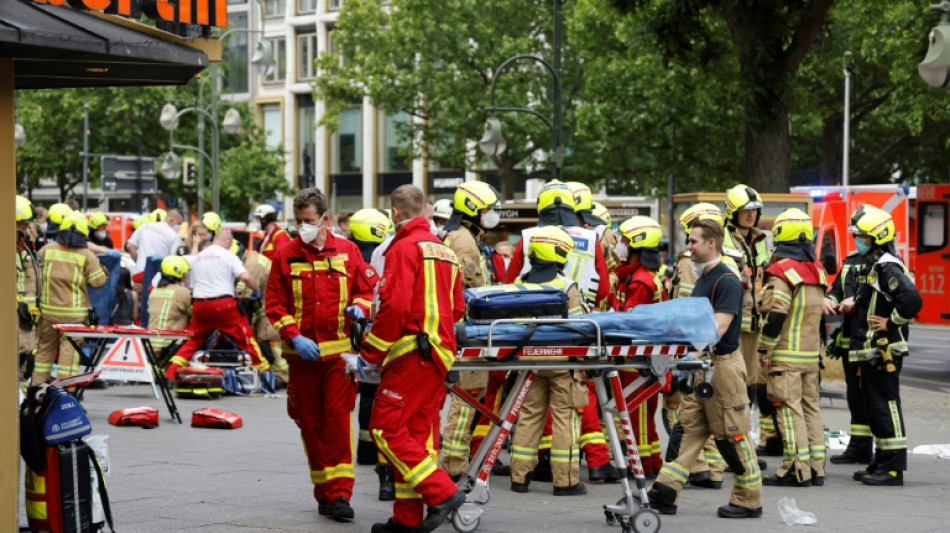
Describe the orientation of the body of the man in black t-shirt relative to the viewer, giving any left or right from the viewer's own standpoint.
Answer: facing to the left of the viewer

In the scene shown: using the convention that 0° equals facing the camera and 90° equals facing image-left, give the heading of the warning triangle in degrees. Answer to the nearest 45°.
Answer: approximately 0°

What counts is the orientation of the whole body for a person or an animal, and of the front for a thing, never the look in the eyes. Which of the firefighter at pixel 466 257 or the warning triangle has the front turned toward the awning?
the warning triangle

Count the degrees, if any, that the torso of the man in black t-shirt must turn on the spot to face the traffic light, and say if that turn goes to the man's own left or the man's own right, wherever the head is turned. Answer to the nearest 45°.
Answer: approximately 45° to the man's own right

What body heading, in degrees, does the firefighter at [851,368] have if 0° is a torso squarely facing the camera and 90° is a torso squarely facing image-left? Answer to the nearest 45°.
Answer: approximately 90°

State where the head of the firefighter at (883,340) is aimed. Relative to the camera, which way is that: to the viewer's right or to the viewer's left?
to the viewer's left

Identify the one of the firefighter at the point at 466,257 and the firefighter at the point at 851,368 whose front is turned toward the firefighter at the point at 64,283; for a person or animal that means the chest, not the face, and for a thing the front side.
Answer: the firefighter at the point at 851,368

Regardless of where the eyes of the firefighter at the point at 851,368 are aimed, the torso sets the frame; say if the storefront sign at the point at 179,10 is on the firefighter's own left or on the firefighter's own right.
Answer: on the firefighter's own left

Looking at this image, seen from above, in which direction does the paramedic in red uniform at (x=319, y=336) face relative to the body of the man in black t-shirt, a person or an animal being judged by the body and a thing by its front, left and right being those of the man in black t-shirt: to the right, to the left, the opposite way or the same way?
to the left

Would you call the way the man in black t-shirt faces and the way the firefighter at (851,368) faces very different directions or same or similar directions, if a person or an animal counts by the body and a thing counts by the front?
same or similar directions

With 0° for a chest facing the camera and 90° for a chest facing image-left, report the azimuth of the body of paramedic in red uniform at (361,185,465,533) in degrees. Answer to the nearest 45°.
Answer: approximately 135°
